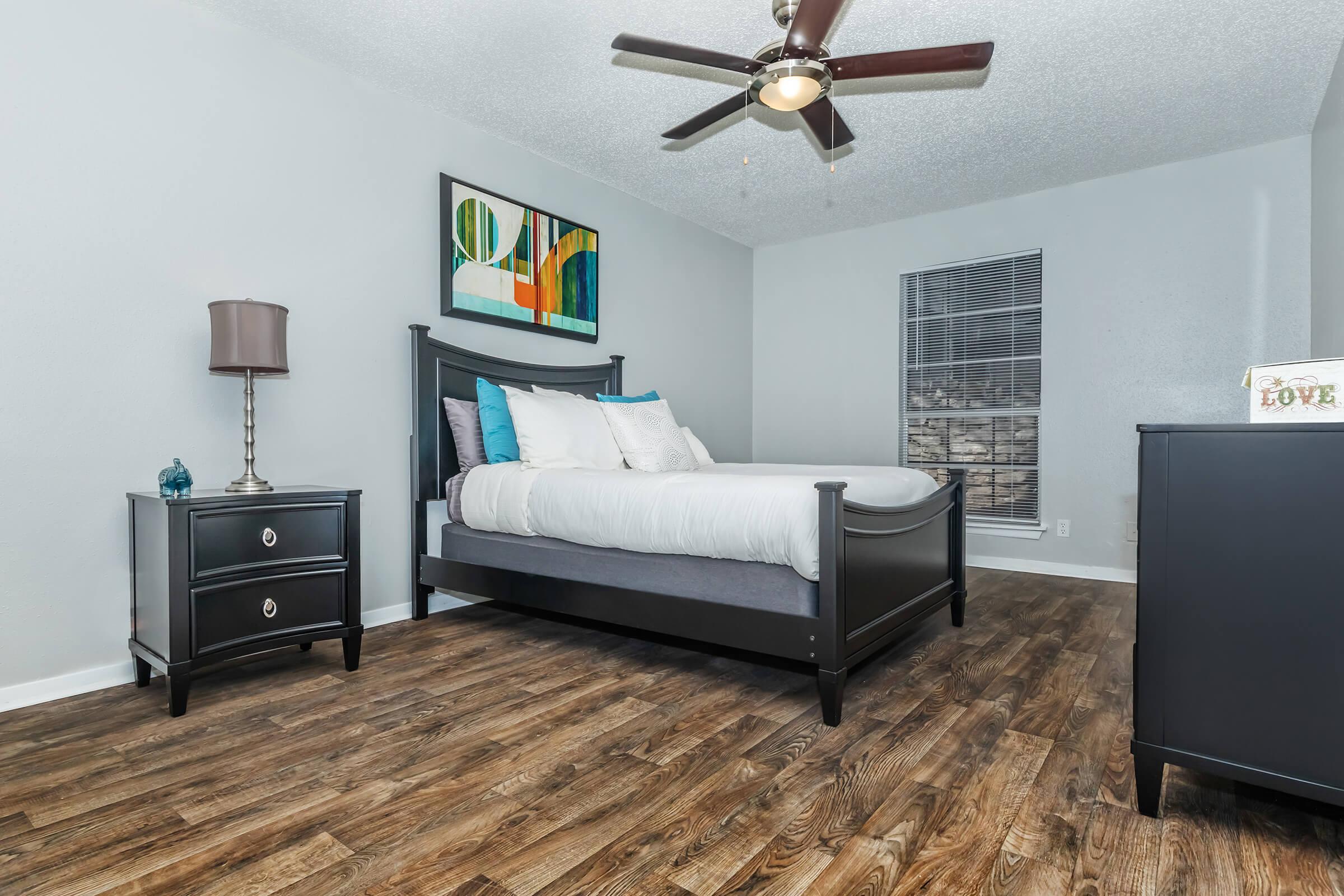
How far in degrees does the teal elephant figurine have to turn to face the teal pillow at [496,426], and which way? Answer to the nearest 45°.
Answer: approximately 45° to its left

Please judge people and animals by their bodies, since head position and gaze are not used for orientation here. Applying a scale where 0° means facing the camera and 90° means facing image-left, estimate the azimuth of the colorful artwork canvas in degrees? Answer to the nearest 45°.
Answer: approximately 315°

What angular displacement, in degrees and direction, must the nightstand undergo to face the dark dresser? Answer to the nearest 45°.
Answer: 0° — it already faces it

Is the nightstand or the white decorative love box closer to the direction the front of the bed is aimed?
the white decorative love box

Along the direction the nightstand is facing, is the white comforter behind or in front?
in front
